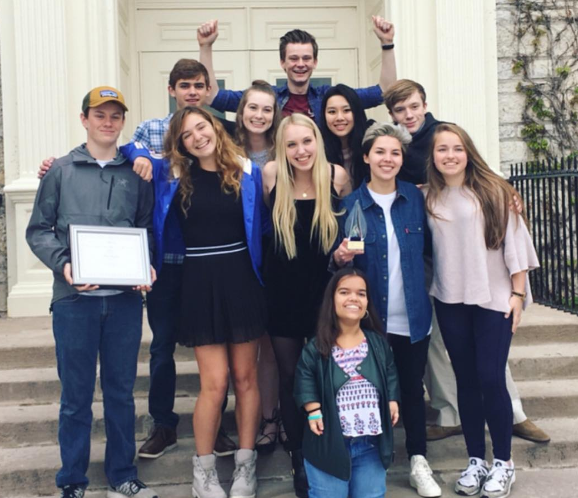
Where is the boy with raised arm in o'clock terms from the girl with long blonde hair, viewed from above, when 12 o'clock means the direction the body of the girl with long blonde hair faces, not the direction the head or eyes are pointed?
The boy with raised arm is roughly at 6 o'clock from the girl with long blonde hair.

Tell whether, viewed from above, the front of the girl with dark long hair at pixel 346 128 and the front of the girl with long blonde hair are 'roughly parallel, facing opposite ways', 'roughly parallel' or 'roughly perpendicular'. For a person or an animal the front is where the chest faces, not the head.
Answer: roughly parallel

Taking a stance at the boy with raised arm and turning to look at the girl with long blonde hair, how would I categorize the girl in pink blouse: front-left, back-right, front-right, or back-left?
front-left

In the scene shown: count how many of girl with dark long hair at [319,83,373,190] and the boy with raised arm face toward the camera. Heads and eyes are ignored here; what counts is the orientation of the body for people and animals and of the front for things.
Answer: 2

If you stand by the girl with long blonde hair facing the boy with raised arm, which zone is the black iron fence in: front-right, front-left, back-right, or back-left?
front-right

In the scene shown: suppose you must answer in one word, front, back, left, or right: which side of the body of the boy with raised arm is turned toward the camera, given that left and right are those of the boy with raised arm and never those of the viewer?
front

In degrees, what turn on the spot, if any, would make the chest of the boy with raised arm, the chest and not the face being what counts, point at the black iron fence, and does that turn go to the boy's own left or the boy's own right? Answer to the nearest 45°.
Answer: approximately 135° to the boy's own left

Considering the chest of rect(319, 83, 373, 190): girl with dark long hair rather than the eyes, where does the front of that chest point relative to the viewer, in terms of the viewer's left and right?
facing the viewer

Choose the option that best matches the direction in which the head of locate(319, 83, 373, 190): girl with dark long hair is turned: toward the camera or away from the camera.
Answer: toward the camera

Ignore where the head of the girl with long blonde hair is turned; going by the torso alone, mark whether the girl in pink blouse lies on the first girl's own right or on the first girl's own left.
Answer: on the first girl's own left

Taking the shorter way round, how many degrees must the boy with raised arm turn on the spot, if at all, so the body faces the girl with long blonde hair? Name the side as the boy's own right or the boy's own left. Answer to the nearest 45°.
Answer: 0° — they already face them

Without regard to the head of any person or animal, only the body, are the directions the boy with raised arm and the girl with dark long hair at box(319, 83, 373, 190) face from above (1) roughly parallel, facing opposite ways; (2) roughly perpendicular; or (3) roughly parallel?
roughly parallel
